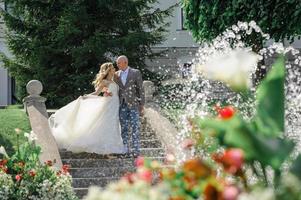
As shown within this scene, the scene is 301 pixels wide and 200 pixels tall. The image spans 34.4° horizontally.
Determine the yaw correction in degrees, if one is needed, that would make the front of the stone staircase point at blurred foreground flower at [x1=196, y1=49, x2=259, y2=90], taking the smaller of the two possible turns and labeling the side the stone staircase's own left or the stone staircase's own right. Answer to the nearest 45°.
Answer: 0° — it already faces it

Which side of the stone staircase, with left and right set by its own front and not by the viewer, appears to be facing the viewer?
front

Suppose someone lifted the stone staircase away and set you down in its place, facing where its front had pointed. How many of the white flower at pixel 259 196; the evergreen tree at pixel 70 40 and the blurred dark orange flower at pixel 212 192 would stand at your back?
1

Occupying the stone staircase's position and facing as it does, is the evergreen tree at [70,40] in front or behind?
behind

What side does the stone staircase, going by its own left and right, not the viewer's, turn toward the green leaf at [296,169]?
front

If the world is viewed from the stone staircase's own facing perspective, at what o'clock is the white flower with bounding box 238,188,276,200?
The white flower is roughly at 12 o'clock from the stone staircase.

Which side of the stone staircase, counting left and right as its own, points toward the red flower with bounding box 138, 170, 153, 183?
front

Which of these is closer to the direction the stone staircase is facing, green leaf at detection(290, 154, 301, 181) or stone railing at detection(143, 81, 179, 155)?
the green leaf

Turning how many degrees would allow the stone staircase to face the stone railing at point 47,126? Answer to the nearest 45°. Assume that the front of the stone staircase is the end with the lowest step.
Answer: approximately 135° to its right

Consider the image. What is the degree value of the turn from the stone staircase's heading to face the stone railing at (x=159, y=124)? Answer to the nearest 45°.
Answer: approximately 135° to its left
